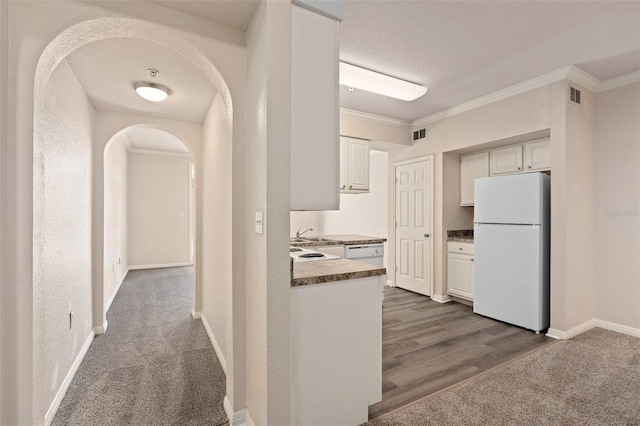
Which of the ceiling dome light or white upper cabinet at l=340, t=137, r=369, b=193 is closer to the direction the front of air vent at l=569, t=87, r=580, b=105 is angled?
the ceiling dome light

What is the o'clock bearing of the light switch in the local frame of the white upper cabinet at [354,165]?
The light switch is roughly at 2 o'clock from the white upper cabinet.

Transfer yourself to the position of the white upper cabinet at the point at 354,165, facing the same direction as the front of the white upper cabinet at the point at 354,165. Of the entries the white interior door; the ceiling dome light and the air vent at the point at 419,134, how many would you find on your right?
1

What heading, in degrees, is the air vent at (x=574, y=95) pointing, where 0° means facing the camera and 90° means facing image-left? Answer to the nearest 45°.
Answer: approximately 315°

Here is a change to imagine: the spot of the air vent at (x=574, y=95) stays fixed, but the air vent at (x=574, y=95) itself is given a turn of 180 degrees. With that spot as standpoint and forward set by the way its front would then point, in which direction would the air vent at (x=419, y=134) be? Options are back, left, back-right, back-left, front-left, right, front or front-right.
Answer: front-left

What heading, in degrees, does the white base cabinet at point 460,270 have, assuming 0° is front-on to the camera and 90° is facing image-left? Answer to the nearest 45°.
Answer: approximately 45°

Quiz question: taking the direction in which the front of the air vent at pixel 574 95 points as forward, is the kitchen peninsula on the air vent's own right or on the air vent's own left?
on the air vent's own right

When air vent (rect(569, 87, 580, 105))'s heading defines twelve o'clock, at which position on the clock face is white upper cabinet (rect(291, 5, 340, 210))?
The white upper cabinet is roughly at 2 o'clock from the air vent.
